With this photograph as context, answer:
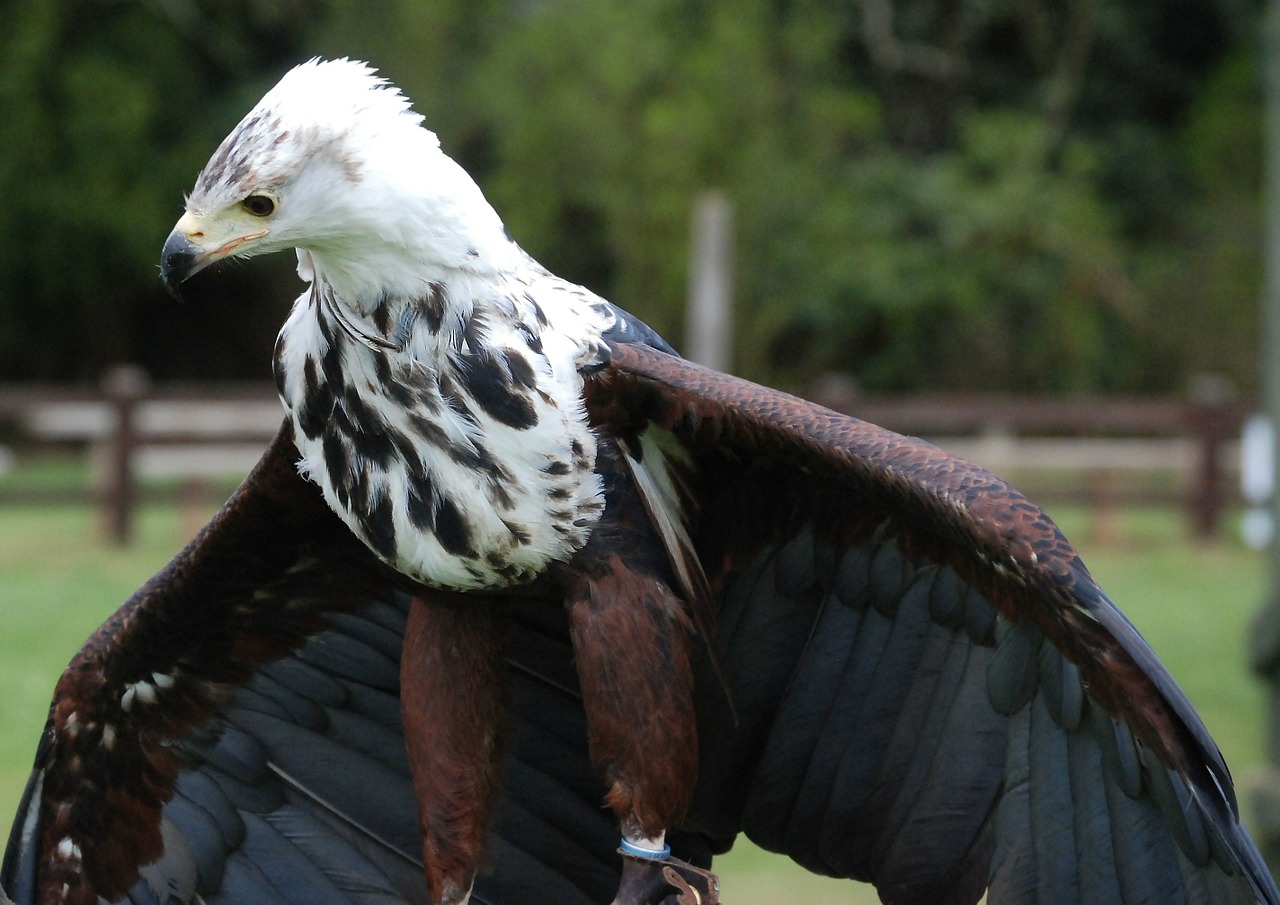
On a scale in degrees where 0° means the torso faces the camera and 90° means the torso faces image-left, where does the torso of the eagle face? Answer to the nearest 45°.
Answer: approximately 45°
